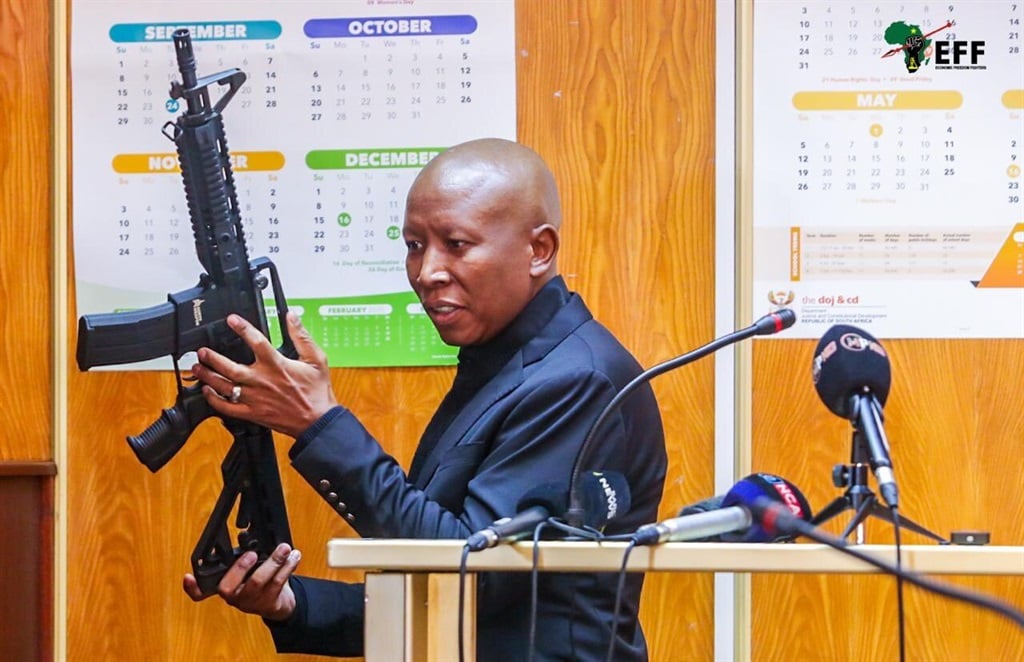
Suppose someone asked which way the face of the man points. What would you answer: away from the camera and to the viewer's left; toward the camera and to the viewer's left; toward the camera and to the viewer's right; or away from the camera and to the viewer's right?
toward the camera and to the viewer's left

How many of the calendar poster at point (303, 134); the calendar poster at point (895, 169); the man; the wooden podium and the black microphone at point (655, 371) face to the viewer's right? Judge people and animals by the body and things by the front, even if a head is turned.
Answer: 1

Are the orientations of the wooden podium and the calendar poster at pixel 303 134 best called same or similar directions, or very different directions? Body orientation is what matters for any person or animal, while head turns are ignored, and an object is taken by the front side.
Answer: same or similar directions

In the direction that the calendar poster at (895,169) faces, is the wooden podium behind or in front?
in front

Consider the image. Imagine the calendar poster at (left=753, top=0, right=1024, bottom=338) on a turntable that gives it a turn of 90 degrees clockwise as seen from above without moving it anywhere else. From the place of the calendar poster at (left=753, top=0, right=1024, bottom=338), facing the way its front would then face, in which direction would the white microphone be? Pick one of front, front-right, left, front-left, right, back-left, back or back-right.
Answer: left

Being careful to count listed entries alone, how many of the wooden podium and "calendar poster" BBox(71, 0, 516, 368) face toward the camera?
2

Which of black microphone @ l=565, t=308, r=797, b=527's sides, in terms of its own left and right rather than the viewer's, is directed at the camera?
right

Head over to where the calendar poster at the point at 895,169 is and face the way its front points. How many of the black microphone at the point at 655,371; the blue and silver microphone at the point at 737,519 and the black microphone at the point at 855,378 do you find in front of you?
3

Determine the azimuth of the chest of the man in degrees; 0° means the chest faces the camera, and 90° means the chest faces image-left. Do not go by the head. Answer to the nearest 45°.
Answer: approximately 45°

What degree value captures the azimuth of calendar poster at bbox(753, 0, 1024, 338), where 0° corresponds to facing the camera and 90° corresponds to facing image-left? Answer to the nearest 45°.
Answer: approximately 0°

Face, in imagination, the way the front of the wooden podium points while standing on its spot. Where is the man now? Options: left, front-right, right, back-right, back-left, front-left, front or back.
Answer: back

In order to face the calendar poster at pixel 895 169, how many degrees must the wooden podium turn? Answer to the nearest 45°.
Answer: approximately 135° to its left

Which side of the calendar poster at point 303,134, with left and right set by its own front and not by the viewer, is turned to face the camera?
front

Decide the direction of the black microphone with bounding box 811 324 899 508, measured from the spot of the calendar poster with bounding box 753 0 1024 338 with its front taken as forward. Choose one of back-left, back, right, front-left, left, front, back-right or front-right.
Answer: front
